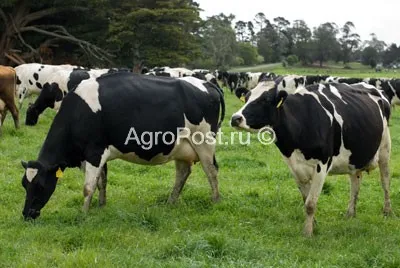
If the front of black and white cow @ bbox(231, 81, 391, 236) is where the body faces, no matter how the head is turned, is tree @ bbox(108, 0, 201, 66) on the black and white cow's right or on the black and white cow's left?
on the black and white cow's right

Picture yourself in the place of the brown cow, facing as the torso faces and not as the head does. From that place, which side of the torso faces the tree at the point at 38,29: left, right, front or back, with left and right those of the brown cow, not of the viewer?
right

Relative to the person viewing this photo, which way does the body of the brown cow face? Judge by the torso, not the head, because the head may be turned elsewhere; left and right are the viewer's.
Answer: facing to the left of the viewer

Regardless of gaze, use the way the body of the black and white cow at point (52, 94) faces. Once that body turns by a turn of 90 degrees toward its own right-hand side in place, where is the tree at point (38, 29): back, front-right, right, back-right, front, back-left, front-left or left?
front

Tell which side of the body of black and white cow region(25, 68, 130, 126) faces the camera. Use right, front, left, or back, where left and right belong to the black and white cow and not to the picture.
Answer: left

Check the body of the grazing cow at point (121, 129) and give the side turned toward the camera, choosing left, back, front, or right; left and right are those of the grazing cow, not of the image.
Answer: left

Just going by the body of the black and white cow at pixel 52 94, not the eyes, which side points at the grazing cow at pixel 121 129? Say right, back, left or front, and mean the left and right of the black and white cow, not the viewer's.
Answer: left
